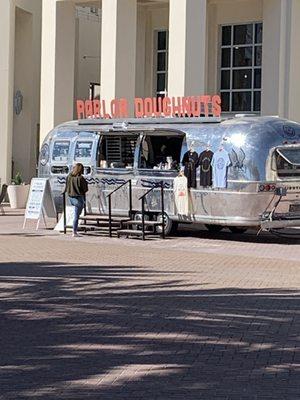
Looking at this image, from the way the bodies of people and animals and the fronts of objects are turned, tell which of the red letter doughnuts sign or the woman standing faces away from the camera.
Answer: the woman standing

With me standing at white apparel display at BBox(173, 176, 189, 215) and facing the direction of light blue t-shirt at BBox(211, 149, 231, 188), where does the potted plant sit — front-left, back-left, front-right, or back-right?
back-left

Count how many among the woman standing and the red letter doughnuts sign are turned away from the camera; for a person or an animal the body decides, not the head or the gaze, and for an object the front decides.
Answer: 1

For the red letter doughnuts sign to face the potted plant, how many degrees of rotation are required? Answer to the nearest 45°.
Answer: approximately 90° to its right

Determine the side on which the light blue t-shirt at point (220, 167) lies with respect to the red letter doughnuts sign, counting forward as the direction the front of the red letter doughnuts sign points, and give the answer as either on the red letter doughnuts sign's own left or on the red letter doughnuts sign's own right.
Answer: on the red letter doughnuts sign's own left

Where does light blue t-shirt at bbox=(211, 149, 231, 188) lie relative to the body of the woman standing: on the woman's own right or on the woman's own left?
on the woman's own right

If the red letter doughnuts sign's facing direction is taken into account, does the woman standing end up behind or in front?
in front

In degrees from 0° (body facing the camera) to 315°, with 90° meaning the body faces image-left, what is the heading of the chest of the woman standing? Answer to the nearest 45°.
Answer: approximately 180°
